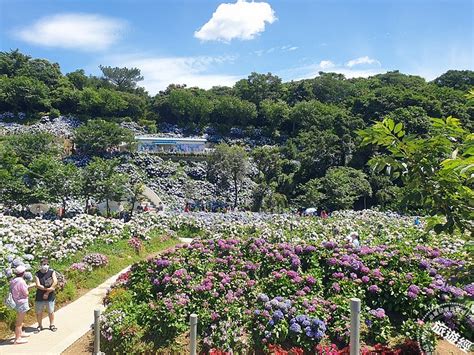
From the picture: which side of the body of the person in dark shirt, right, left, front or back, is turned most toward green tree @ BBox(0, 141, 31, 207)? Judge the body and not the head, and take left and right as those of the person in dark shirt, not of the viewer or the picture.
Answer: back

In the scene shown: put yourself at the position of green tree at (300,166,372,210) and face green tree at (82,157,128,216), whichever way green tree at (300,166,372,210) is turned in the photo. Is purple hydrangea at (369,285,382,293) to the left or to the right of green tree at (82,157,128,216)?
left

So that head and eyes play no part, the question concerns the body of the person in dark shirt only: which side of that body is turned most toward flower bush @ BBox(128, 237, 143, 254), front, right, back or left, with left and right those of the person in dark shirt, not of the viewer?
back

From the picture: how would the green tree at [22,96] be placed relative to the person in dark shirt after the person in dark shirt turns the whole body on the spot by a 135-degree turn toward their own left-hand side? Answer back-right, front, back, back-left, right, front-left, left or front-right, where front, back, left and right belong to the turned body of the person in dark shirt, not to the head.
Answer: front-left

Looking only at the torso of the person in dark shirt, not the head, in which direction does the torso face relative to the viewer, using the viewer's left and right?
facing the viewer

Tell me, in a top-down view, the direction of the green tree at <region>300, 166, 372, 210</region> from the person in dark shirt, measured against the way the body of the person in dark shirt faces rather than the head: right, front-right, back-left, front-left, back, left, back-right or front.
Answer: back-left

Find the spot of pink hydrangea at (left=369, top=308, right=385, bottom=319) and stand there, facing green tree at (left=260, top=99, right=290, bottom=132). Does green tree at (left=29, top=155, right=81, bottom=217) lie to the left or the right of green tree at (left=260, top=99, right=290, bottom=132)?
left

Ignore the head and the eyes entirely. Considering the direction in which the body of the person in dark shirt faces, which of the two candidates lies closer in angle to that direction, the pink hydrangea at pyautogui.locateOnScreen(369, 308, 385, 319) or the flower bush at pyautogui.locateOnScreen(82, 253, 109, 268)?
the pink hydrangea

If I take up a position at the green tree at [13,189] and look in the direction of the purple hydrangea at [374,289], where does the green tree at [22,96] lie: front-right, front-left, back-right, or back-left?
back-left

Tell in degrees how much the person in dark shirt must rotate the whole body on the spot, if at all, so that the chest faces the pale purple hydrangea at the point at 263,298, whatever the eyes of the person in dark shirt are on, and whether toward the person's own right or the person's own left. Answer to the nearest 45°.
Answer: approximately 45° to the person's own left

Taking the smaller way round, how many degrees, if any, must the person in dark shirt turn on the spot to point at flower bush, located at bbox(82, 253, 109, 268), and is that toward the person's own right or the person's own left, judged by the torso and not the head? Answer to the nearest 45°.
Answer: approximately 180°

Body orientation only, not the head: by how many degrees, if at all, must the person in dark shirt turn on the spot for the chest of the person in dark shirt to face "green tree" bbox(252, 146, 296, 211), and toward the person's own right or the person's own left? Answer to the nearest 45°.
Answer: approximately 135° to the person's own left
